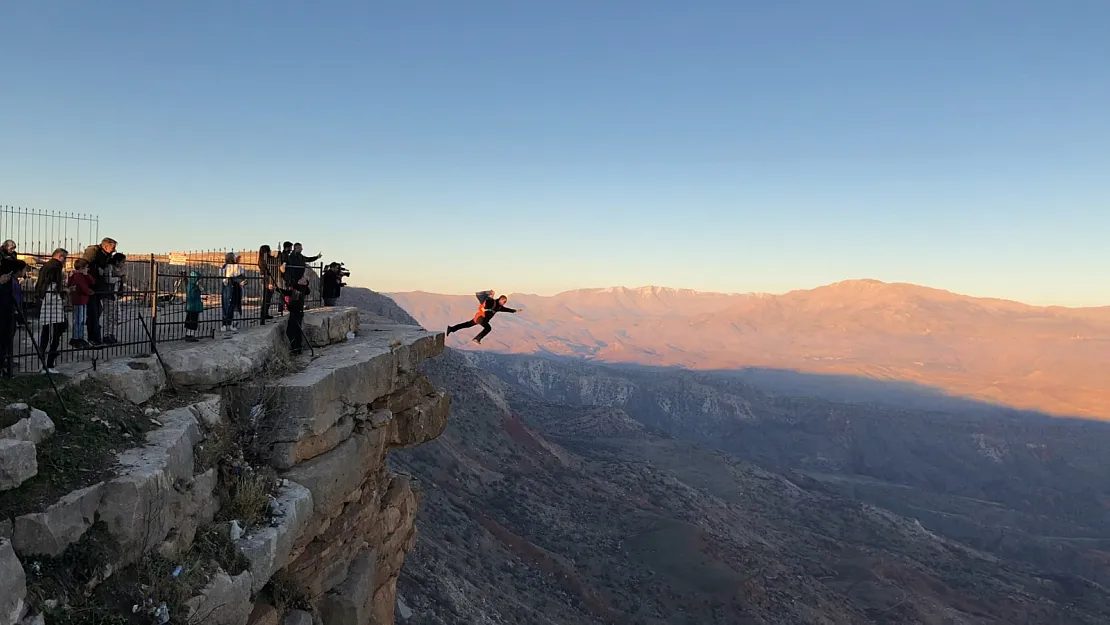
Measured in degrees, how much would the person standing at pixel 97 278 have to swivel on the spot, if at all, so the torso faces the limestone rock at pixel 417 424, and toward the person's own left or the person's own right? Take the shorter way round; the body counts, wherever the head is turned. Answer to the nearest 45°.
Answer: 0° — they already face it

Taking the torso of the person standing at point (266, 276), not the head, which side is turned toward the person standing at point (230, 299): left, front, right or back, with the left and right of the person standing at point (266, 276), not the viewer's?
back

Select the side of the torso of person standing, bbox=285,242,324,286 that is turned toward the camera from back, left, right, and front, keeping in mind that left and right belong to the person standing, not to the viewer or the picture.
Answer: right

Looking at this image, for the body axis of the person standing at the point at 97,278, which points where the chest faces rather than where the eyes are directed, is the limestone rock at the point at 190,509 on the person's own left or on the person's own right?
on the person's own right

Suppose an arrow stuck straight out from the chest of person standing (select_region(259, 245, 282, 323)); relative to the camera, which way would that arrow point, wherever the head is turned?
to the viewer's right

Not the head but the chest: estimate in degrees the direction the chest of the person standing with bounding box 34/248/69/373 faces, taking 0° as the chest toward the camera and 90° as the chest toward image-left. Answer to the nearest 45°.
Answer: approximately 270°

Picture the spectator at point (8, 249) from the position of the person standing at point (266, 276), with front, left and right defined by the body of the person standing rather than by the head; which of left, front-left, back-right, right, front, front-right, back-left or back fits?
back-right

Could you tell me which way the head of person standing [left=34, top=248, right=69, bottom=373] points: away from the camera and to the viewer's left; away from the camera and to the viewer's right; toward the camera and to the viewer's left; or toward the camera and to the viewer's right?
away from the camera and to the viewer's right
